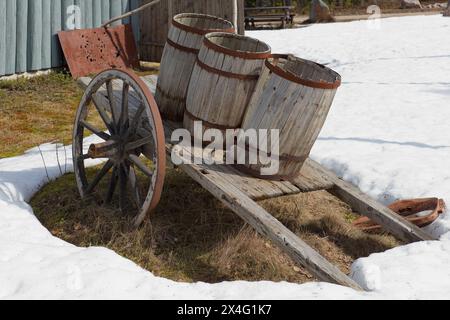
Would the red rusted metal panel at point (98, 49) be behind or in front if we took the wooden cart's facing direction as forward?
behind

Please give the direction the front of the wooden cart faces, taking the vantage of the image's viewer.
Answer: facing the viewer and to the right of the viewer
